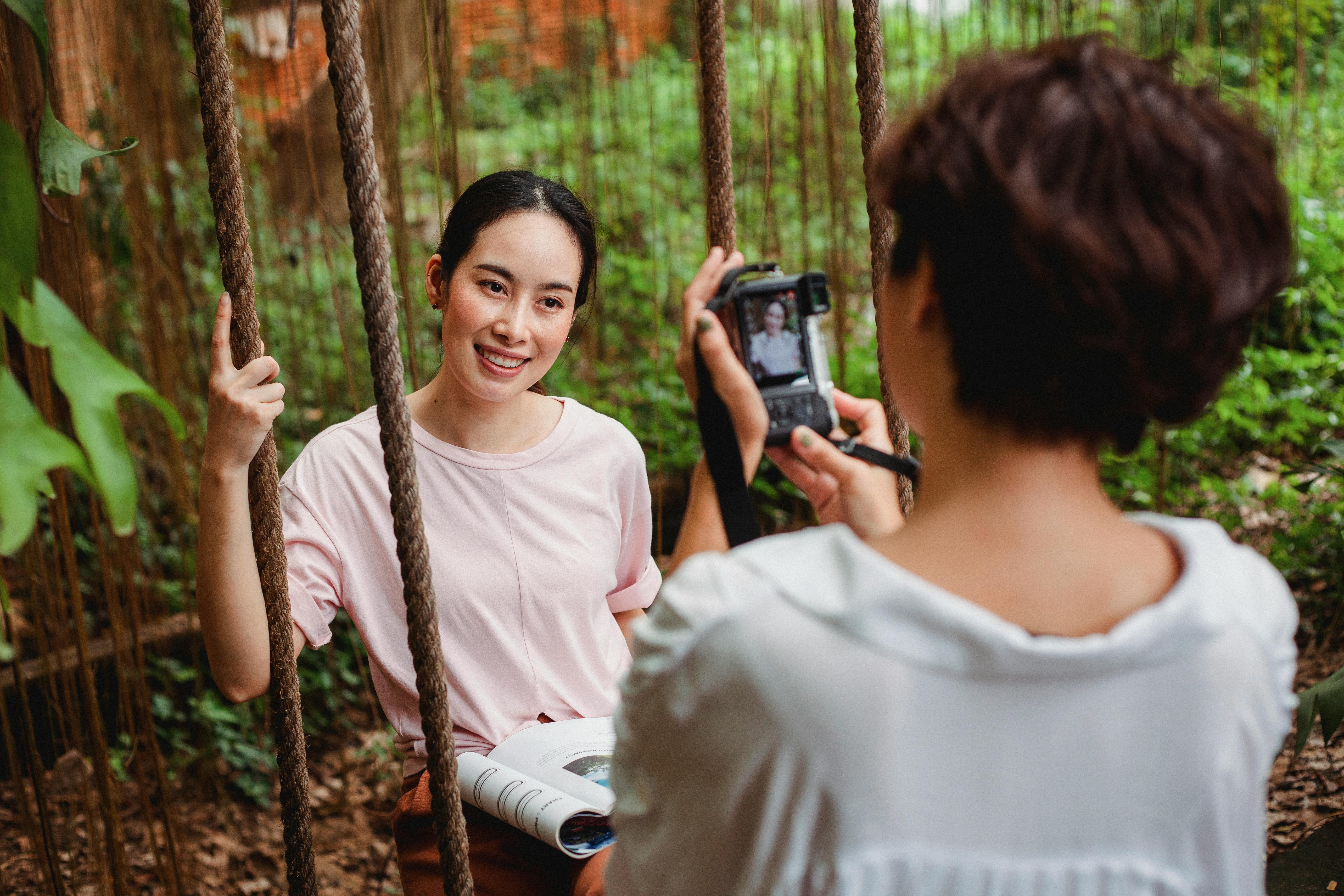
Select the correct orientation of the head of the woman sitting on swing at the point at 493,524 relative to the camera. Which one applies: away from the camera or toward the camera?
toward the camera

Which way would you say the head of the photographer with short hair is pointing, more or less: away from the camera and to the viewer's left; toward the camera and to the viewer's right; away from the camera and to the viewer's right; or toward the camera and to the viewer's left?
away from the camera and to the viewer's left

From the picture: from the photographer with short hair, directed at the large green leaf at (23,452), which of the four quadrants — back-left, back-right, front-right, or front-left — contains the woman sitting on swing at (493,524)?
front-right

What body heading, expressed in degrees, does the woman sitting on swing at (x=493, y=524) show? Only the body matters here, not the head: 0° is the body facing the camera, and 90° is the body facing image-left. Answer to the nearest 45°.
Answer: approximately 315°

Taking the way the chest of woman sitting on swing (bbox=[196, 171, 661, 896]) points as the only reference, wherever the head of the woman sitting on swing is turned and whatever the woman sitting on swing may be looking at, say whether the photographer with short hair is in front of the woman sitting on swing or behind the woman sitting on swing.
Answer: in front
